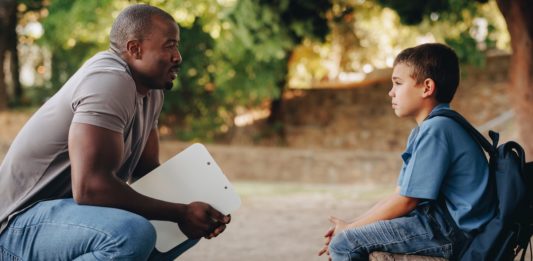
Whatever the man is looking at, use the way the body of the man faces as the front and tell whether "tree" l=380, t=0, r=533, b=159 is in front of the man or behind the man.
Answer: in front

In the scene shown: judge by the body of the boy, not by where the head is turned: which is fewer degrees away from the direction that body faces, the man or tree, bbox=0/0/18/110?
the man

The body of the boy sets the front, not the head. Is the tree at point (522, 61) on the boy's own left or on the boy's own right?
on the boy's own right

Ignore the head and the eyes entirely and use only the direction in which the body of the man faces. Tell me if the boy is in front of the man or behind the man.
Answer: in front

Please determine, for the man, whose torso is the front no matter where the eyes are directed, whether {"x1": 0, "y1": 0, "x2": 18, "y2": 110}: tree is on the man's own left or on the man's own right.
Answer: on the man's own left

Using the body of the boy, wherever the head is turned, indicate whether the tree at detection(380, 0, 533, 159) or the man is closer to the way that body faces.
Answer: the man

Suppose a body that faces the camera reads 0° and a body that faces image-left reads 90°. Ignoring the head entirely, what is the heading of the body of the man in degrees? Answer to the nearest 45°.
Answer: approximately 270°

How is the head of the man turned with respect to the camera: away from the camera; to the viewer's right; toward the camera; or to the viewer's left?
to the viewer's right

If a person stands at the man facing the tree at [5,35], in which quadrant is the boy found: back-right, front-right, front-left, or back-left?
back-right

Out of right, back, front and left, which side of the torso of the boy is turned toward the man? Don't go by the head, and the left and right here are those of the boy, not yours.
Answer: front

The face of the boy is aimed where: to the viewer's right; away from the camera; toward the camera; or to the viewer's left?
to the viewer's left

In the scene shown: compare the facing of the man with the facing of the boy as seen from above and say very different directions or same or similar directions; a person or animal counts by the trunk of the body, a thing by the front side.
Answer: very different directions

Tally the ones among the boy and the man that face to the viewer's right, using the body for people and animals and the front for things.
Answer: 1

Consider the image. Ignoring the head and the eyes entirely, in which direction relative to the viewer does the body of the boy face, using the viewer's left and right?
facing to the left of the viewer
